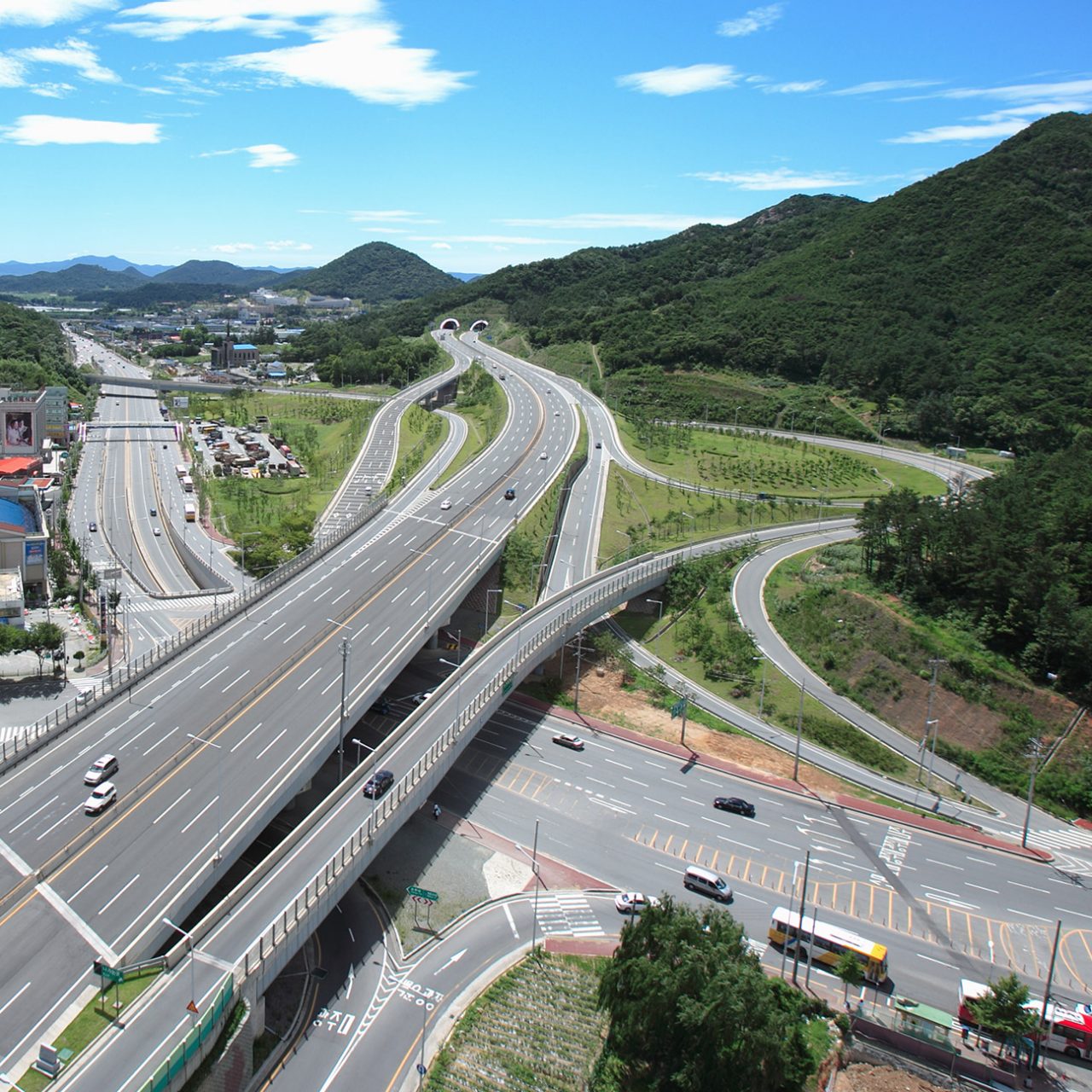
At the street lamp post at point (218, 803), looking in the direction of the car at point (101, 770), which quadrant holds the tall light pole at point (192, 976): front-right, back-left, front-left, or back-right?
back-left

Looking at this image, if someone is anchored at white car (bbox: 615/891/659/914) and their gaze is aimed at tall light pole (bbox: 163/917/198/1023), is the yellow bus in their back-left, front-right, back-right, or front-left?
back-left

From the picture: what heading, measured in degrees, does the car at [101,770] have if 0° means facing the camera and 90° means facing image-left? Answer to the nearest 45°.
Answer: approximately 45°

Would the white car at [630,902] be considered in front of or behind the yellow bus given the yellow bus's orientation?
behind

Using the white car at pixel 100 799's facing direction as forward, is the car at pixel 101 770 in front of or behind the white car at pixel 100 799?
behind

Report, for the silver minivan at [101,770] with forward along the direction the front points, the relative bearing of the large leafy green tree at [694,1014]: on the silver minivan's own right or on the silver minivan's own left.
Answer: on the silver minivan's own left

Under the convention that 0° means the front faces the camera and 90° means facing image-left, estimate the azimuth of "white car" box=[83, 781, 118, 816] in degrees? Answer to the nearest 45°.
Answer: approximately 45°

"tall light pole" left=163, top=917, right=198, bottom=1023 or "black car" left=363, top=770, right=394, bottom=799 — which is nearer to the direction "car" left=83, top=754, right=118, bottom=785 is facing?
the tall light pole
